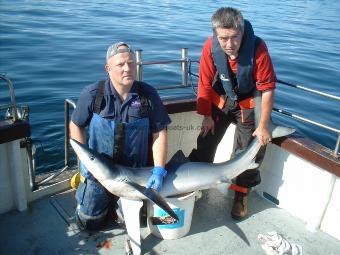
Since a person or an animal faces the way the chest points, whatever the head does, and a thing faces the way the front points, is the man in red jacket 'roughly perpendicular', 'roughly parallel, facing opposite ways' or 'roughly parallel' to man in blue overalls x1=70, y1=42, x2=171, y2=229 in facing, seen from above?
roughly parallel

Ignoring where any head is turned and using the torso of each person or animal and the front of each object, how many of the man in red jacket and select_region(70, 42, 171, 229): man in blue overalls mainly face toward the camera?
2

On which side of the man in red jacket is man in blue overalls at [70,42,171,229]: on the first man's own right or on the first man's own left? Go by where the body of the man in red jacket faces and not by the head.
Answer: on the first man's own right

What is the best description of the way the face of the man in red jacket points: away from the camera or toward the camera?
toward the camera

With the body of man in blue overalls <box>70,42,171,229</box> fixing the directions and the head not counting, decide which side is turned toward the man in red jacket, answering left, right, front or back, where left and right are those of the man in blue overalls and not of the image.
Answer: left

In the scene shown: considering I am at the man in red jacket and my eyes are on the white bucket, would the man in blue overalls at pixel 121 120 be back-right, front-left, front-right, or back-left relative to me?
front-right

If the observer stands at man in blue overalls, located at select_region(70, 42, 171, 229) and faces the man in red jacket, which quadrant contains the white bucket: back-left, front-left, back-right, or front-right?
front-right

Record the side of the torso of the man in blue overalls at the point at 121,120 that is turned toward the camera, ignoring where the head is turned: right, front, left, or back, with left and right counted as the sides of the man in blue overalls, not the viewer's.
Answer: front
